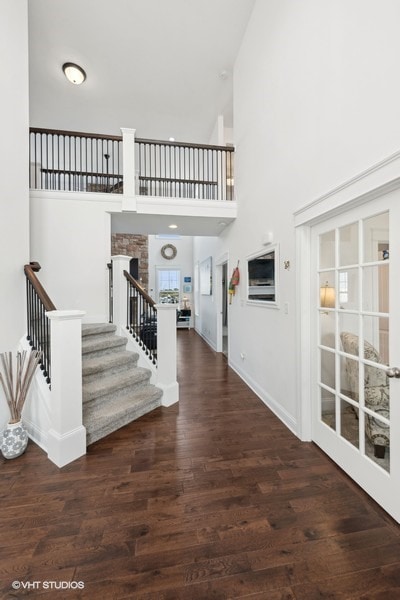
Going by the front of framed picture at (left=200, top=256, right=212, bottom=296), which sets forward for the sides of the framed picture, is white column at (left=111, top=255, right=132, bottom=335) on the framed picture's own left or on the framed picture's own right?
on the framed picture's own left

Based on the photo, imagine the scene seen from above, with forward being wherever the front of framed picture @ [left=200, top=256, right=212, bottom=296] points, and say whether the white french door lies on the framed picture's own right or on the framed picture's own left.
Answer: on the framed picture's own left

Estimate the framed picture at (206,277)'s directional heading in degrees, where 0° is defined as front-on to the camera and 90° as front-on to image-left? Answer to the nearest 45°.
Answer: approximately 90°

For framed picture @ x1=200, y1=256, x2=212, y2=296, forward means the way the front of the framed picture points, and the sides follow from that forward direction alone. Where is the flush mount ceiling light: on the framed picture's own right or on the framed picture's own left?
on the framed picture's own left

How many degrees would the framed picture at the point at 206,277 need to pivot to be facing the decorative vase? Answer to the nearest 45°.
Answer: approximately 90° to its left
